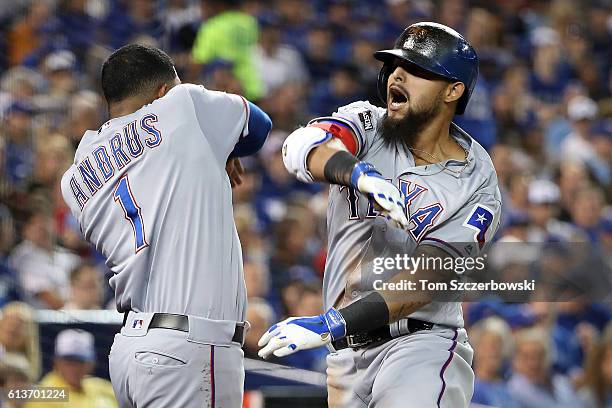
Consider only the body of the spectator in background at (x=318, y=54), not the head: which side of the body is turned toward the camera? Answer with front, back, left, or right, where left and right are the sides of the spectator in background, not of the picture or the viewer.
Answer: front

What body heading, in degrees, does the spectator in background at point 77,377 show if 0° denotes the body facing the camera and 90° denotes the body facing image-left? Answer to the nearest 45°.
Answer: approximately 0°

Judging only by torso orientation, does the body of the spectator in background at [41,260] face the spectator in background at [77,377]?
yes

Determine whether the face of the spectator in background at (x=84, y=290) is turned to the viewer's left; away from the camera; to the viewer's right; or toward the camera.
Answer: toward the camera

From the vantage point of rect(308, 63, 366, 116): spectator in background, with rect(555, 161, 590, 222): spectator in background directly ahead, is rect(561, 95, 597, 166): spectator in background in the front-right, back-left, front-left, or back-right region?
front-left

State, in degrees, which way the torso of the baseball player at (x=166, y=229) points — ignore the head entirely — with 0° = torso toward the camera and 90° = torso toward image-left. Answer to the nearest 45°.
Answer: approximately 225°

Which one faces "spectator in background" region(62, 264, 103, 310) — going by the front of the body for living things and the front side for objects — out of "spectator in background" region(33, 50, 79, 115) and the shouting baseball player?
"spectator in background" region(33, 50, 79, 115)

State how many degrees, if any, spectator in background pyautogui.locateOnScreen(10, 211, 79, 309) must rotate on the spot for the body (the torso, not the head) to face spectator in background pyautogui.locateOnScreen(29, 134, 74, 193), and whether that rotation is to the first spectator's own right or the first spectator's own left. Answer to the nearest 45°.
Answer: approximately 180°

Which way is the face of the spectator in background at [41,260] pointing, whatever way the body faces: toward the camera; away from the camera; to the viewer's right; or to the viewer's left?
toward the camera

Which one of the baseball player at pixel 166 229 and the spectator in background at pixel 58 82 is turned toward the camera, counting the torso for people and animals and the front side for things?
the spectator in background

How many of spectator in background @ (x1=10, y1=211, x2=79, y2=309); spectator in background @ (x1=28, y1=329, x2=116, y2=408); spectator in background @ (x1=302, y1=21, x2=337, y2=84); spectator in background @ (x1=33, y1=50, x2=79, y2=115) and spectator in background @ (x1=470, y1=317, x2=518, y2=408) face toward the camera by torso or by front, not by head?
5

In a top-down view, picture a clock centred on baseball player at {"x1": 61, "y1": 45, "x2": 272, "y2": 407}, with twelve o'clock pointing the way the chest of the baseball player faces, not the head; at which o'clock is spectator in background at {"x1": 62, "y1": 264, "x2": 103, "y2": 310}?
The spectator in background is roughly at 10 o'clock from the baseball player.

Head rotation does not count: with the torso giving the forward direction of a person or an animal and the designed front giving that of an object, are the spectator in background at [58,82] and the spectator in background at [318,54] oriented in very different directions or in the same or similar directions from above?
same or similar directions

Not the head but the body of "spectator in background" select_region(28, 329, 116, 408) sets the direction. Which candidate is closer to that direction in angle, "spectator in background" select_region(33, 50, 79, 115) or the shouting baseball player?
the shouting baseball player

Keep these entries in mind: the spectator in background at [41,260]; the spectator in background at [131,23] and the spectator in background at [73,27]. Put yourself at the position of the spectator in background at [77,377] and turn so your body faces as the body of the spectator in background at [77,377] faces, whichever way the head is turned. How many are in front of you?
0

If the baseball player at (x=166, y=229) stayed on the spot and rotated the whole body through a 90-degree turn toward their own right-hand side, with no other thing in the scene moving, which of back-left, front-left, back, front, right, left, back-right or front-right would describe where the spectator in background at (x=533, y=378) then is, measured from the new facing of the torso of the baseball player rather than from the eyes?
left

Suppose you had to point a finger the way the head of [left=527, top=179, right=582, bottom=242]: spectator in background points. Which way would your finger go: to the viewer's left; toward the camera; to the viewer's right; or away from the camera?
toward the camera

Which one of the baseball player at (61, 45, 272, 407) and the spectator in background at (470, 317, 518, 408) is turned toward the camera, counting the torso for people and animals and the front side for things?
the spectator in background

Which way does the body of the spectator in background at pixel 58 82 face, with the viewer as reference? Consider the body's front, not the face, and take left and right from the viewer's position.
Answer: facing the viewer

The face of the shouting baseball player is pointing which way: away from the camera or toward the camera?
toward the camera
